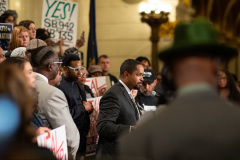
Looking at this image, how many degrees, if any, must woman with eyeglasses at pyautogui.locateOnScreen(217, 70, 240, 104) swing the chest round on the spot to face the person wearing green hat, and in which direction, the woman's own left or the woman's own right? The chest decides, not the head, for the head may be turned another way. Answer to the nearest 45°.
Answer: approximately 45° to the woman's own left

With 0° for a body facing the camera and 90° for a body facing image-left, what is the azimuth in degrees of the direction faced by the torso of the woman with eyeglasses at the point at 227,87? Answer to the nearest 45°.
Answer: approximately 45°

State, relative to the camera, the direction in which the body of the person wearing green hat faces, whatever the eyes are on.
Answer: away from the camera

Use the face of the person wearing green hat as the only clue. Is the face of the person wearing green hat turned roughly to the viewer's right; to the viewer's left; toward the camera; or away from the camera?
away from the camera

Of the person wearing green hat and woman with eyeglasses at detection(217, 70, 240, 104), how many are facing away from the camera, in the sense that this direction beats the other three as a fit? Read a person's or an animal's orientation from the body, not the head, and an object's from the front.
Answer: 1

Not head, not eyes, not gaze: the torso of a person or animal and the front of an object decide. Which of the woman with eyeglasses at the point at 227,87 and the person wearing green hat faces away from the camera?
the person wearing green hat

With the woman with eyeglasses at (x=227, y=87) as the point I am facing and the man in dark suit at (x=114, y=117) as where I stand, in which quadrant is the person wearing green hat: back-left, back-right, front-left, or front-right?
back-right

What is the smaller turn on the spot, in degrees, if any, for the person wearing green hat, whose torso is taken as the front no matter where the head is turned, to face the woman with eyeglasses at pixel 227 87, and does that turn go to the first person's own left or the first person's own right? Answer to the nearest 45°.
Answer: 0° — they already face them
